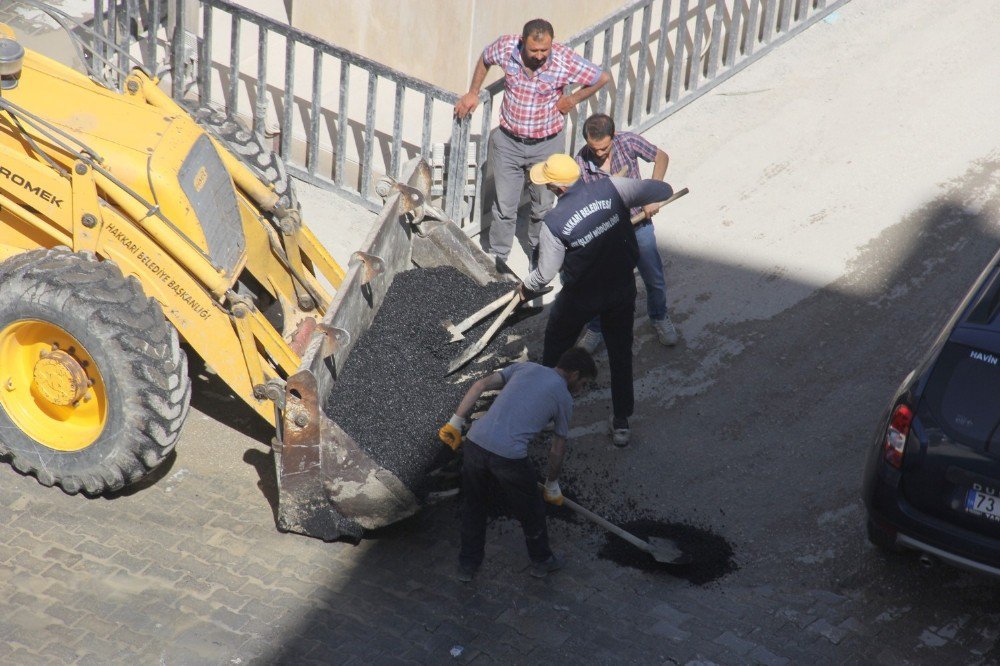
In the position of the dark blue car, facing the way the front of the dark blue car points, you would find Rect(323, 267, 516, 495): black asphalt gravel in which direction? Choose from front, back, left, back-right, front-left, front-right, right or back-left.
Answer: back-left

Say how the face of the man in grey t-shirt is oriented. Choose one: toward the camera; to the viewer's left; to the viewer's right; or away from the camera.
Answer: to the viewer's right

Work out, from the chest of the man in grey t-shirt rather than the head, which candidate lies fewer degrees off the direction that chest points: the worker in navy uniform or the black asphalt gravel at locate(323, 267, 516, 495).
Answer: the worker in navy uniform

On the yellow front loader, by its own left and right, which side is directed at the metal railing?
left

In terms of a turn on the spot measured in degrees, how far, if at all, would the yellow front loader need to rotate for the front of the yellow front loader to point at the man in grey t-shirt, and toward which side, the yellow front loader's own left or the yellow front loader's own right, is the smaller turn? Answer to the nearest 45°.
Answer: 0° — it already faces them

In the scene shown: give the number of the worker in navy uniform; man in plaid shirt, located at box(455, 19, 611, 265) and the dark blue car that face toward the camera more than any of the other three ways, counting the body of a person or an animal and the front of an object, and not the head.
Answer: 1

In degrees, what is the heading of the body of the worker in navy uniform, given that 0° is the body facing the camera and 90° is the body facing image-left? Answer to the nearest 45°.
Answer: approximately 135°

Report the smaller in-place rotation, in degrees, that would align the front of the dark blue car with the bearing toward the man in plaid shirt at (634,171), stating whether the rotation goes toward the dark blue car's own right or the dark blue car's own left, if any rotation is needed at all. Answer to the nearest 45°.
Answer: approximately 90° to the dark blue car's own left

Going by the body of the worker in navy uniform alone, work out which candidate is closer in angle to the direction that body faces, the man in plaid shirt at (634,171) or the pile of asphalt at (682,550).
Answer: the man in plaid shirt

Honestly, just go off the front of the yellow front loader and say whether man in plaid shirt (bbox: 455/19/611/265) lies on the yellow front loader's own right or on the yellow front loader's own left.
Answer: on the yellow front loader's own left

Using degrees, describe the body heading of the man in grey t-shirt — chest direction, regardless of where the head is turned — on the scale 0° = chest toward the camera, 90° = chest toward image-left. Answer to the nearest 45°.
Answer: approximately 225°

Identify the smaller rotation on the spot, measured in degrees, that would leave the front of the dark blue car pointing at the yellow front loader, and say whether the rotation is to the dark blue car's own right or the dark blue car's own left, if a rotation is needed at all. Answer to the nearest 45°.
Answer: approximately 135° to the dark blue car's own left

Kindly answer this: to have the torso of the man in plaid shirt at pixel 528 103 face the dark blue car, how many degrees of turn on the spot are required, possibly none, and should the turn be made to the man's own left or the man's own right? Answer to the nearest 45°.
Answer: approximately 45° to the man's own left

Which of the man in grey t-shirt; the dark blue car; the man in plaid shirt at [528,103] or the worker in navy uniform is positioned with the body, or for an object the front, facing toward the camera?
the man in plaid shirt
